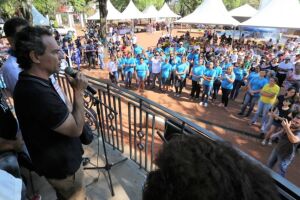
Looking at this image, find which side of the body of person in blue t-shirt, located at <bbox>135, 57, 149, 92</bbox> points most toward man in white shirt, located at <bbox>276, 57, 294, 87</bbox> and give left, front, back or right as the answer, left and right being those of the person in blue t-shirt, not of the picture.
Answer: left

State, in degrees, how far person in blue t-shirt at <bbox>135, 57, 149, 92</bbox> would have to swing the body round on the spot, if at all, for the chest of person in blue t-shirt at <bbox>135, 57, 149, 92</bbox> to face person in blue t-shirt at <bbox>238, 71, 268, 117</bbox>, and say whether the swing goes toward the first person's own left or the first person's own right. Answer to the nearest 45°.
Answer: approximately 45° to the first person's own left

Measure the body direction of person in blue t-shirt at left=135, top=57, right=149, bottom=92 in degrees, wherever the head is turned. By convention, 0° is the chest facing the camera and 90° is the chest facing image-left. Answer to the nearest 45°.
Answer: approximately 0°

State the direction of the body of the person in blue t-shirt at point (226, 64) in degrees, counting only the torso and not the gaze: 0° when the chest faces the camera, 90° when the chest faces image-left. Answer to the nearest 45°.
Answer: approximately 45°

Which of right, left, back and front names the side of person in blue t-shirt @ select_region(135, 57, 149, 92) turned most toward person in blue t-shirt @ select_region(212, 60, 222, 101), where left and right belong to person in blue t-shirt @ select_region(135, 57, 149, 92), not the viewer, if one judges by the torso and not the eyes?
left

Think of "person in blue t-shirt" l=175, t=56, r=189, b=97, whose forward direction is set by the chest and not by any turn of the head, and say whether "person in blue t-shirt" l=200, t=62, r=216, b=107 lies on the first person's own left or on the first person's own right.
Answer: on the first person's own left

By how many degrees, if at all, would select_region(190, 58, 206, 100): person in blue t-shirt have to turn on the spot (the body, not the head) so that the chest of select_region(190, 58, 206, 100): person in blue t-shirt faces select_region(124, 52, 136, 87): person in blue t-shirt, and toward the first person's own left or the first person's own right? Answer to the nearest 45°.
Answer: approximately 45° to the first person's own right

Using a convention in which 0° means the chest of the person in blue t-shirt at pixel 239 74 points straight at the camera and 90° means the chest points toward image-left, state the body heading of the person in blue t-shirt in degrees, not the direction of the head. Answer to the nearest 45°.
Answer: approximately 45°
